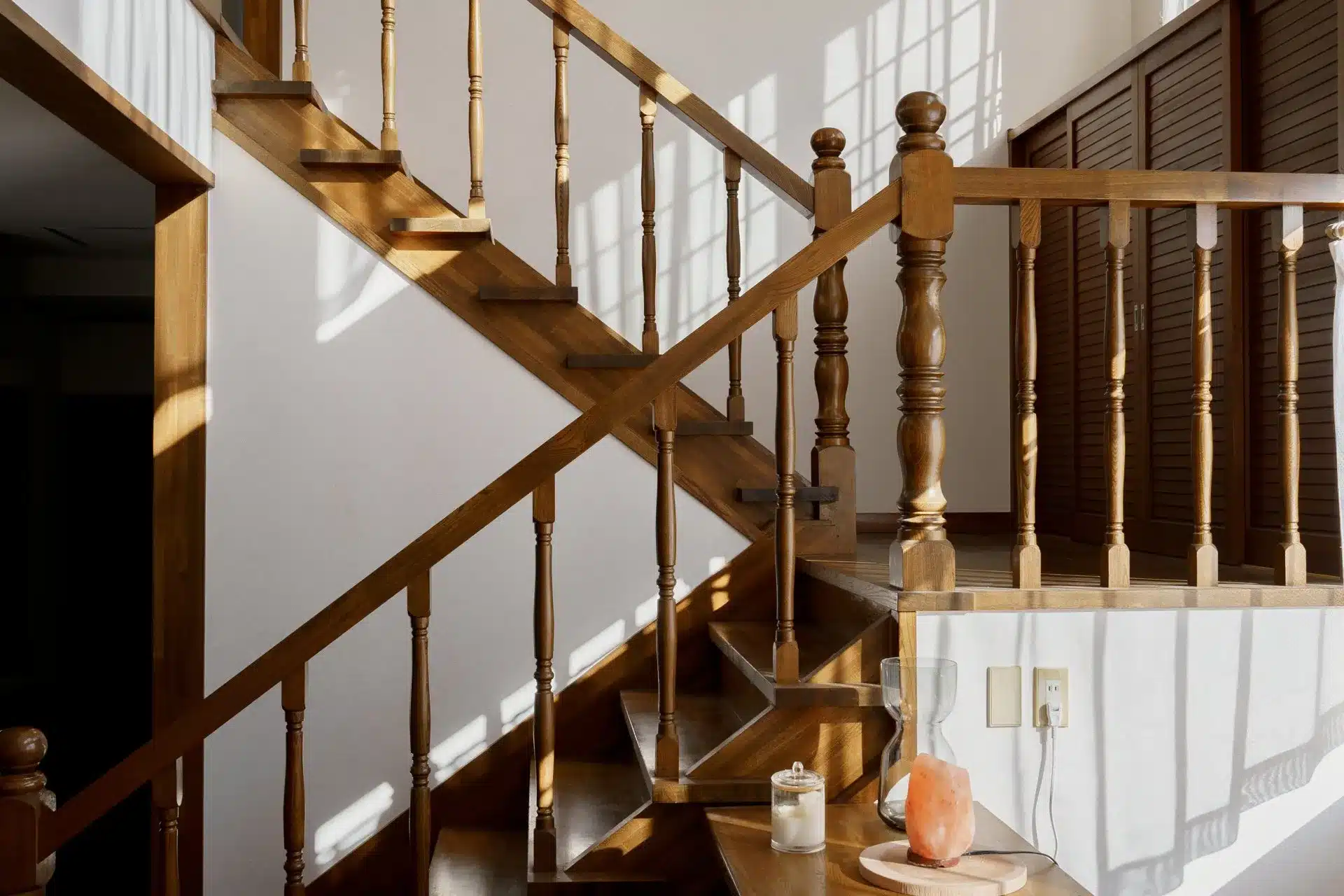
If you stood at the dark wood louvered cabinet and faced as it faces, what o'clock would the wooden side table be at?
The wooden side table is roughly at 11 o'clock from the dark wood louvered cabinet.

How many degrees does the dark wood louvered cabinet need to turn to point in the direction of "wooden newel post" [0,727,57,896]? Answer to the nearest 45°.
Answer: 0° — it already faces it

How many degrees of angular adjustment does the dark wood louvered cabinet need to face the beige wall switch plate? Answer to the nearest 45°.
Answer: approximately 45° to its left

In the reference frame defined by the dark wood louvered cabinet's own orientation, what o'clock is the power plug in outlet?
The power plug in outlet is roughly at 11 o'clock from the dark wood louvered cabinet.

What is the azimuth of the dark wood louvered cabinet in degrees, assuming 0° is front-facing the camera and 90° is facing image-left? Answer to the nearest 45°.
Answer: approximately 45°
